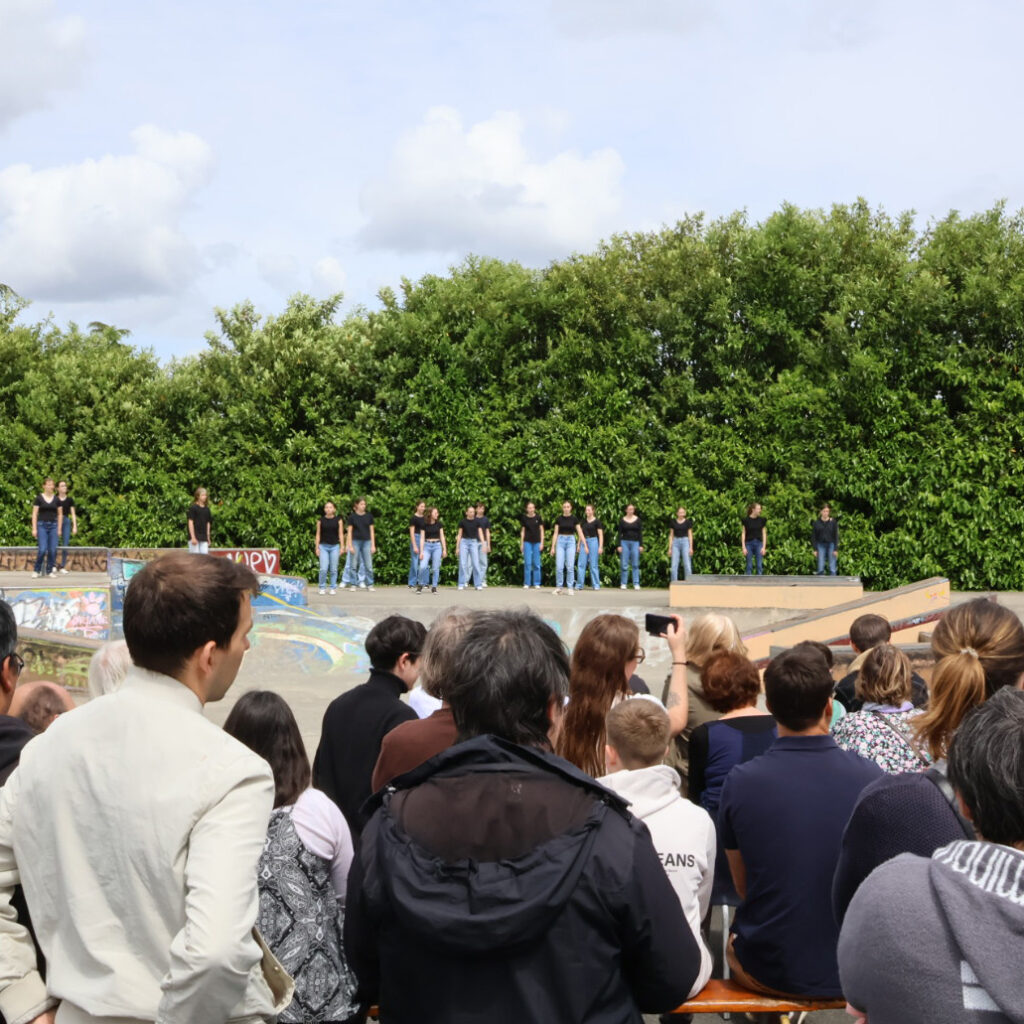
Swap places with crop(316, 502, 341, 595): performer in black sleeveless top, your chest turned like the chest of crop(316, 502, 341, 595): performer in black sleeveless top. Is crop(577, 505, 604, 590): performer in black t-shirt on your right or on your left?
on your left

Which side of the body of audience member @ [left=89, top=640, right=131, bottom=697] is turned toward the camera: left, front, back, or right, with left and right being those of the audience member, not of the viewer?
back

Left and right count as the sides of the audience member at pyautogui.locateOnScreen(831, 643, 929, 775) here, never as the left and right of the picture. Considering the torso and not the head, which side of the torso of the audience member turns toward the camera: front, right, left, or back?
back

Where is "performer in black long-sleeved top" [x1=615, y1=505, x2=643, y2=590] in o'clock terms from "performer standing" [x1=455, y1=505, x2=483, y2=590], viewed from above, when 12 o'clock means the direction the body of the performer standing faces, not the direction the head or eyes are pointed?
The performer in black long-sleeved top is roughly at 9 o'clock from the performer standing.

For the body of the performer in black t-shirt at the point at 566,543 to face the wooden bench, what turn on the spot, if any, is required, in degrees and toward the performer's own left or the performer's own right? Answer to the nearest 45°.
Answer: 0° — they already face it

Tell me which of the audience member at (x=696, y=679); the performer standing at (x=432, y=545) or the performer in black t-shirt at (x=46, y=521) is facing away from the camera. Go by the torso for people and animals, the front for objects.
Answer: the audience member

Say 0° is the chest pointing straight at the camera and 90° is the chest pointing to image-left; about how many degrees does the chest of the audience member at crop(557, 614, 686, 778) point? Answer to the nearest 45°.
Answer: approximately 225°

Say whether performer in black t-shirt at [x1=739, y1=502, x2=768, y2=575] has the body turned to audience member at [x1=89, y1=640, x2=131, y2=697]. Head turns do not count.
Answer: yes

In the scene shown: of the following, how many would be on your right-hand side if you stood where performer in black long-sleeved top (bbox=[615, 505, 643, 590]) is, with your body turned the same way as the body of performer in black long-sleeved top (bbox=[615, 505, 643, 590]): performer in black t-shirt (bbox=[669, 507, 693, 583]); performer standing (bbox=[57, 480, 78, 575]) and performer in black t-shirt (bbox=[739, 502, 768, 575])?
1

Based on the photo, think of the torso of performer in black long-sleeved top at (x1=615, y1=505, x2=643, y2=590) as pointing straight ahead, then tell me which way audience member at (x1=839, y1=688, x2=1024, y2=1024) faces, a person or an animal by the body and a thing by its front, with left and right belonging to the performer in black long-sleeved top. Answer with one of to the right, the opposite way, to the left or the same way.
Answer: the opposite way

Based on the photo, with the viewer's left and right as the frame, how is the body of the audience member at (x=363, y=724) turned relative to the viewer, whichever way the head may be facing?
facing away from the viewer and to the right of the viewer

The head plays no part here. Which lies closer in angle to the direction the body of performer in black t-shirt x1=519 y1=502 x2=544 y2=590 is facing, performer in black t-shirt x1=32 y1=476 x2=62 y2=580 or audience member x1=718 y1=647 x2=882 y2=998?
the audience member

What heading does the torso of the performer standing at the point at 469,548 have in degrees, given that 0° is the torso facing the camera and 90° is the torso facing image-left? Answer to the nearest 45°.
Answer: approximately 0°

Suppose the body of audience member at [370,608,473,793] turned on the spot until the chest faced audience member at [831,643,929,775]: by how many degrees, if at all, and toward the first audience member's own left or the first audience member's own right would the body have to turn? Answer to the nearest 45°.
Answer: approximately 45° to the first audience member's own right

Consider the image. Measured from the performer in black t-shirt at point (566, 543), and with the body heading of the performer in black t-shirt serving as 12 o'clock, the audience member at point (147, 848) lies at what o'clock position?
The audience member is roughly at 12 o'clock from the performer in black t-shirt.

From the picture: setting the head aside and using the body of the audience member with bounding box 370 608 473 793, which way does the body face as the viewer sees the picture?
away from the camera
